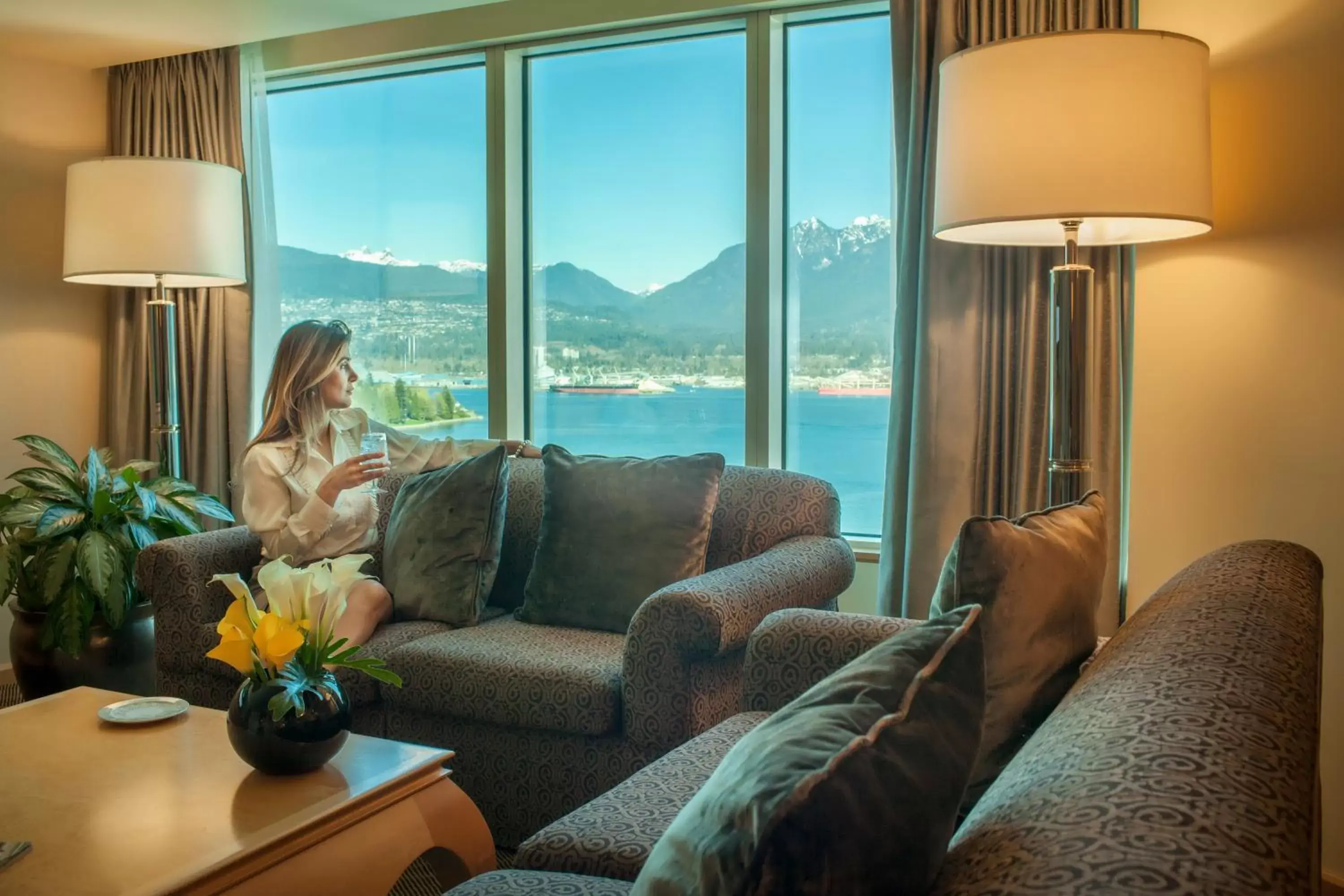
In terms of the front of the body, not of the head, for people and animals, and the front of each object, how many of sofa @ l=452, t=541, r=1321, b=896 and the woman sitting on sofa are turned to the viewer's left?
1

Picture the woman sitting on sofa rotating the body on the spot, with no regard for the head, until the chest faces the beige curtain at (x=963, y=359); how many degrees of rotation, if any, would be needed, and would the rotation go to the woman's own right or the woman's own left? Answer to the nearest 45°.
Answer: approximately 45° to the woman's own left

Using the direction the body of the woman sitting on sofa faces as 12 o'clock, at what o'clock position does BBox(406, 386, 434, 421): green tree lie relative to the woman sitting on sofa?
The green tree is roughly at 8 o'clock from the woman sitting on sofa.

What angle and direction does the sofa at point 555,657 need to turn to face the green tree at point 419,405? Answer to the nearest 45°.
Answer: approximately 135° to its right

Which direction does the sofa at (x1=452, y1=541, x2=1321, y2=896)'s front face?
to the viewer's left

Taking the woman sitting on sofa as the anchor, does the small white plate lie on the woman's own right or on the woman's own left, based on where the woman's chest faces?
on the woman's own right

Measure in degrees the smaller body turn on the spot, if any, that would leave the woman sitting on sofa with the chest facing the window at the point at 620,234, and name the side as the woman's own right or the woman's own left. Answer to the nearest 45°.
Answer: approximately 90° to the woman's own left

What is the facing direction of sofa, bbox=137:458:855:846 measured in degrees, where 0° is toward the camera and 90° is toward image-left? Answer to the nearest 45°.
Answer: approximately 45°

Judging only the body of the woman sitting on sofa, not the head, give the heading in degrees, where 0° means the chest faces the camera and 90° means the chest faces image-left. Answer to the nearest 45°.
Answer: approximately 315°

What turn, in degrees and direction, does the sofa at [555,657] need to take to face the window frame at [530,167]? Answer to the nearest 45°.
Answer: approximately 135° to its right
